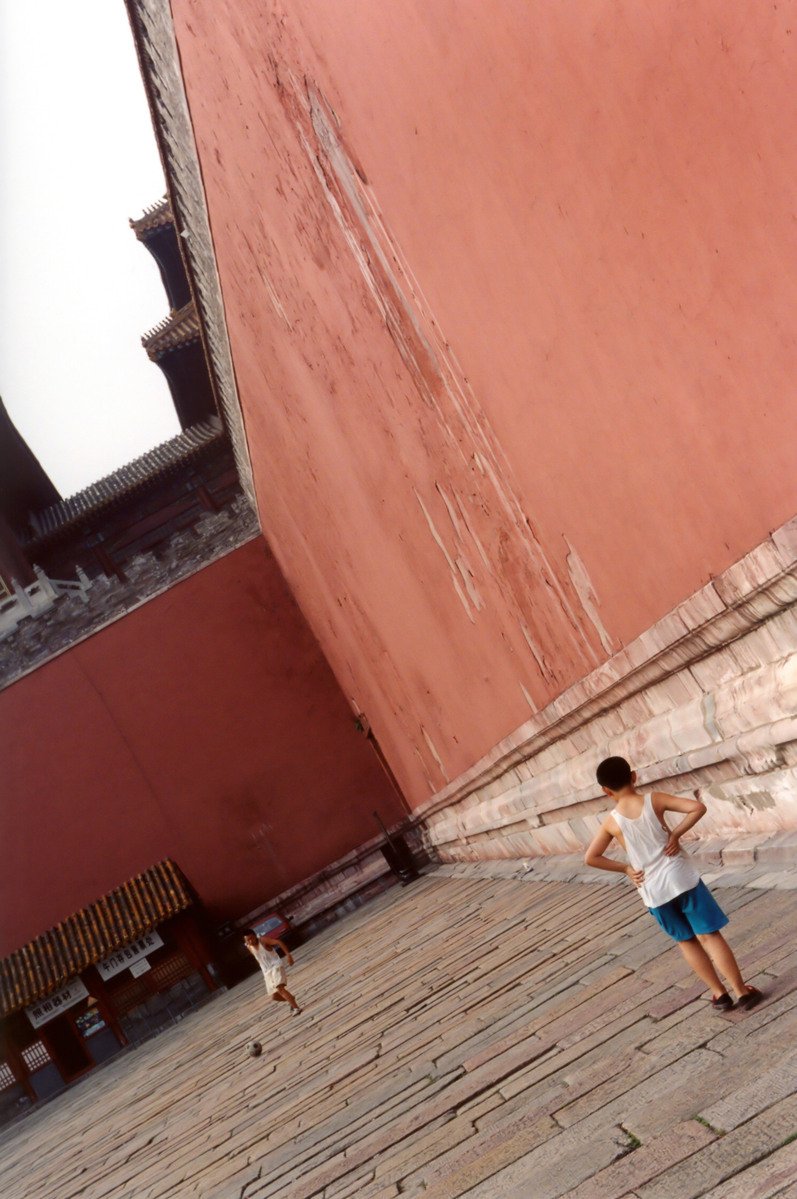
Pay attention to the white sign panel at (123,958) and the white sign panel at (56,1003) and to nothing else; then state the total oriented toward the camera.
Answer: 2

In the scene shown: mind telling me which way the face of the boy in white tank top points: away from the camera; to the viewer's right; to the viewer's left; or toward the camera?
away from the camera

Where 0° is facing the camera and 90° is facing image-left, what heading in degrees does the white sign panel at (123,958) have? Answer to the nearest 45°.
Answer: approximately 0°

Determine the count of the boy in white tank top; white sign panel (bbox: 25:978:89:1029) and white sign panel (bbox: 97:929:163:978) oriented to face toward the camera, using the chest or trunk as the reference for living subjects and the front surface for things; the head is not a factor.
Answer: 2

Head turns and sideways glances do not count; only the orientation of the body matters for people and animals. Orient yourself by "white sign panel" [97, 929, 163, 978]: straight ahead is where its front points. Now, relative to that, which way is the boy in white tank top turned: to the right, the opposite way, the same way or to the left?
the opposite way

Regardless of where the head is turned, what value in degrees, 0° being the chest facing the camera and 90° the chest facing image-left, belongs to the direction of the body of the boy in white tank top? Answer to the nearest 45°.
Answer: approximately 180°

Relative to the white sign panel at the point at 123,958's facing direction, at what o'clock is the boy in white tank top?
The boy in white tank top is roughly at 12 o'clock from the white sign panel.

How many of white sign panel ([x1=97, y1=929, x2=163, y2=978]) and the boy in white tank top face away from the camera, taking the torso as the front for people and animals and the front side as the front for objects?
1
